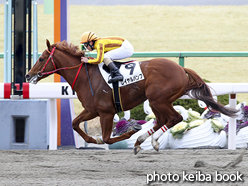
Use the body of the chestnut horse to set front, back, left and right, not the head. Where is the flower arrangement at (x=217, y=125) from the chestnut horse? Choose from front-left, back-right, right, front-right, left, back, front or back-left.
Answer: back-right

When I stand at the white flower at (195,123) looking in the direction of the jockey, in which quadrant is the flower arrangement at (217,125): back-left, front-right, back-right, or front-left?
back-left

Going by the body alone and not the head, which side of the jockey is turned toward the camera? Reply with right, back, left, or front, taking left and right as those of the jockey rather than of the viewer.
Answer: left

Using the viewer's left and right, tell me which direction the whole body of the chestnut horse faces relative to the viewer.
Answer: facing to the left of the viewer

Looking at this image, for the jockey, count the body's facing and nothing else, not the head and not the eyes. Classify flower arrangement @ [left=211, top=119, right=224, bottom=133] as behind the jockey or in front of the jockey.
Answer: behind

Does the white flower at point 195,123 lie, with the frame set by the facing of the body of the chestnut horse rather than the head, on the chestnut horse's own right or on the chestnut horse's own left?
on the chestnut horse's own right

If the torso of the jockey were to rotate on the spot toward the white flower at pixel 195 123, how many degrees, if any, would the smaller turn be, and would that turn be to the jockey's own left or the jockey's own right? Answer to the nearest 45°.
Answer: approximately 135° to the jockey's own right
